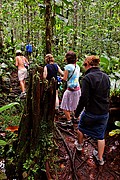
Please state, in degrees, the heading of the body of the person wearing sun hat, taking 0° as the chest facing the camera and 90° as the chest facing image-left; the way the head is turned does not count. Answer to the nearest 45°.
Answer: approximately 180°

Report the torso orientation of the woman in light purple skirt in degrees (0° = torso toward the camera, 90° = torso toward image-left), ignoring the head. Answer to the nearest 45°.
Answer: approximately 135°

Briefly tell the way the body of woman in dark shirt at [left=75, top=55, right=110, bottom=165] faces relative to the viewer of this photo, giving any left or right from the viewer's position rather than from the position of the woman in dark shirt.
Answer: facing away from the viewer and to the left of the viewer

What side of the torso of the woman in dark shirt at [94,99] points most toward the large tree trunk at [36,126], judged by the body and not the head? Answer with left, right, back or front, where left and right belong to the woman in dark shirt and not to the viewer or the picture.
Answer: left
